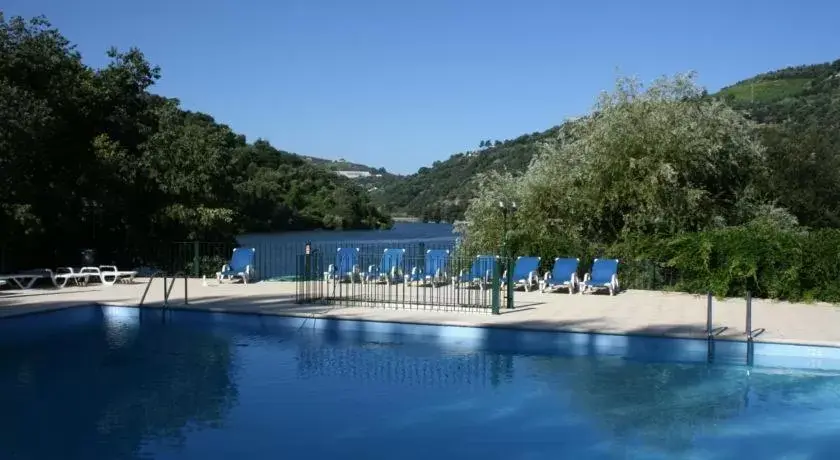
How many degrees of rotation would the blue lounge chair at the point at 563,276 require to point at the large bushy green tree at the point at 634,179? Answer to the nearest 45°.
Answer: approximately 180°

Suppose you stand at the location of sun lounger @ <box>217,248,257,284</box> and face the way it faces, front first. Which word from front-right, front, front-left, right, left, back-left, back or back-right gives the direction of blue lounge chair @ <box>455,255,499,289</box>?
left

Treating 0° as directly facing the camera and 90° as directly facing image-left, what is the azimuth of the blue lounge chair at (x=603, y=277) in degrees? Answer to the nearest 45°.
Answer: approximately 45°

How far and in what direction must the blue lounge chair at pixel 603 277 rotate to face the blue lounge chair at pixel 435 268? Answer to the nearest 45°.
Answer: approximately 45° to its right

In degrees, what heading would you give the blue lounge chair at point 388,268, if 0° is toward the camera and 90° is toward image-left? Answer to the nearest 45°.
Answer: approximately 45°

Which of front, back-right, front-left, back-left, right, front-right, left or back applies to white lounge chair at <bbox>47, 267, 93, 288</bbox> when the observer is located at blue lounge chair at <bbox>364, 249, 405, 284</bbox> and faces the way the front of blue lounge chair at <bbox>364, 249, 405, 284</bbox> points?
front-right

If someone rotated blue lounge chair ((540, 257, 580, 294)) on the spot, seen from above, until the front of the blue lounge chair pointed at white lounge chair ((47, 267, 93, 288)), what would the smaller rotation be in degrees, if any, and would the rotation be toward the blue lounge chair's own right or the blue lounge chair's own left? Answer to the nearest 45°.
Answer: approximately 45° to the blue lounge chair's own right

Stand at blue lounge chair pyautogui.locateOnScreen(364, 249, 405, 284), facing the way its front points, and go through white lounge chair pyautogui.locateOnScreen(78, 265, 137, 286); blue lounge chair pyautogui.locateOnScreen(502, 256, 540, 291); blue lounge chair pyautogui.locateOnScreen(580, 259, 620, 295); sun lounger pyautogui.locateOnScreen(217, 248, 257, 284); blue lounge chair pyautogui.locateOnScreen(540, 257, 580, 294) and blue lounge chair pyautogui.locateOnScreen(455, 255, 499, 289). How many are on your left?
4

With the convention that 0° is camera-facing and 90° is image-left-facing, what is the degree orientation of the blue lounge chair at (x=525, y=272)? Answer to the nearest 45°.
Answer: approximately 45°

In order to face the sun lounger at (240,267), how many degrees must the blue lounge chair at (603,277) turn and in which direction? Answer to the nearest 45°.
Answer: approximately 45° to its right
